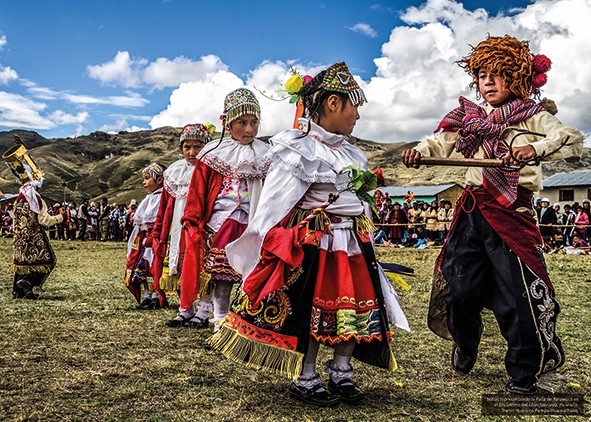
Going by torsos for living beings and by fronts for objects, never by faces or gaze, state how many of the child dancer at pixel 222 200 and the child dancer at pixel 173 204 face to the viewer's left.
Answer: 0

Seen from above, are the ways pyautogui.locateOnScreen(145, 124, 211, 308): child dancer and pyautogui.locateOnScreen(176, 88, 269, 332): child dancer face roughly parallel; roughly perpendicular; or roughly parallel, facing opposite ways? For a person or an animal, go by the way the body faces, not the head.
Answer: roughly parallel

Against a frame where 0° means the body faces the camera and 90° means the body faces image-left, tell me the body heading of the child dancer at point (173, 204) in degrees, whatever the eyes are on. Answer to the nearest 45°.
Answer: approximately 315°

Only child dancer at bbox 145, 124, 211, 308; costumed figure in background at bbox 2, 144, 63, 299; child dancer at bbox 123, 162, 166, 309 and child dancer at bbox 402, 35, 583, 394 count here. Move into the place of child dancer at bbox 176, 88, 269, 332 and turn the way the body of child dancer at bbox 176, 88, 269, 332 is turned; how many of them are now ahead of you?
1

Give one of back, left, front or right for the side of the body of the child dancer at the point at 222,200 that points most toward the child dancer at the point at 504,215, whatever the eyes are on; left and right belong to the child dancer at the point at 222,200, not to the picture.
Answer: front

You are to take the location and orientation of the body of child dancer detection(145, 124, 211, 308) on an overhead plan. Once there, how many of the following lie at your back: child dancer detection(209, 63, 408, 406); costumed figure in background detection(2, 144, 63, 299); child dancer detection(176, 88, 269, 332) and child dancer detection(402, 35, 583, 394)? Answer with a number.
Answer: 1

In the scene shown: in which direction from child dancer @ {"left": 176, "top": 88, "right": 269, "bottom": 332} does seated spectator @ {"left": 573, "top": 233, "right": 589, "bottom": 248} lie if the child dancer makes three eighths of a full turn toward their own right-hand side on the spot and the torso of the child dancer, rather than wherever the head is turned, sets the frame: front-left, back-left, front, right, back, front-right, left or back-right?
back-right

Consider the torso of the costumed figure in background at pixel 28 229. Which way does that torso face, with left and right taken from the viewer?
facing to the right of the viewer

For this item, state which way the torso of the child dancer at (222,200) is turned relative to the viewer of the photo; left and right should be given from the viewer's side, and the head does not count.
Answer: facing the viewer and to the right of the viewer

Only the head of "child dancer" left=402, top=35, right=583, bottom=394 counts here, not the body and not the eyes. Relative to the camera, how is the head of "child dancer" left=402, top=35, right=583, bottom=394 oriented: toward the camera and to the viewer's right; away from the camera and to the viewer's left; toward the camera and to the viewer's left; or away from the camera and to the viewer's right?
toward the camera and to the viewer's left

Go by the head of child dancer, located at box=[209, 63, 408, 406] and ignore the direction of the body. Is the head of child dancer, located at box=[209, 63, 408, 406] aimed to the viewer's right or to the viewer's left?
to the viewer's right

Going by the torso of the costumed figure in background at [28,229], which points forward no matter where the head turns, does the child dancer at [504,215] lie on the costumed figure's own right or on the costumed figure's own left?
on the costumed figure's own right

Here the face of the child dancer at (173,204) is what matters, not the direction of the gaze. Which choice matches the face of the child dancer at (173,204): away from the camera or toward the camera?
toward the camera
